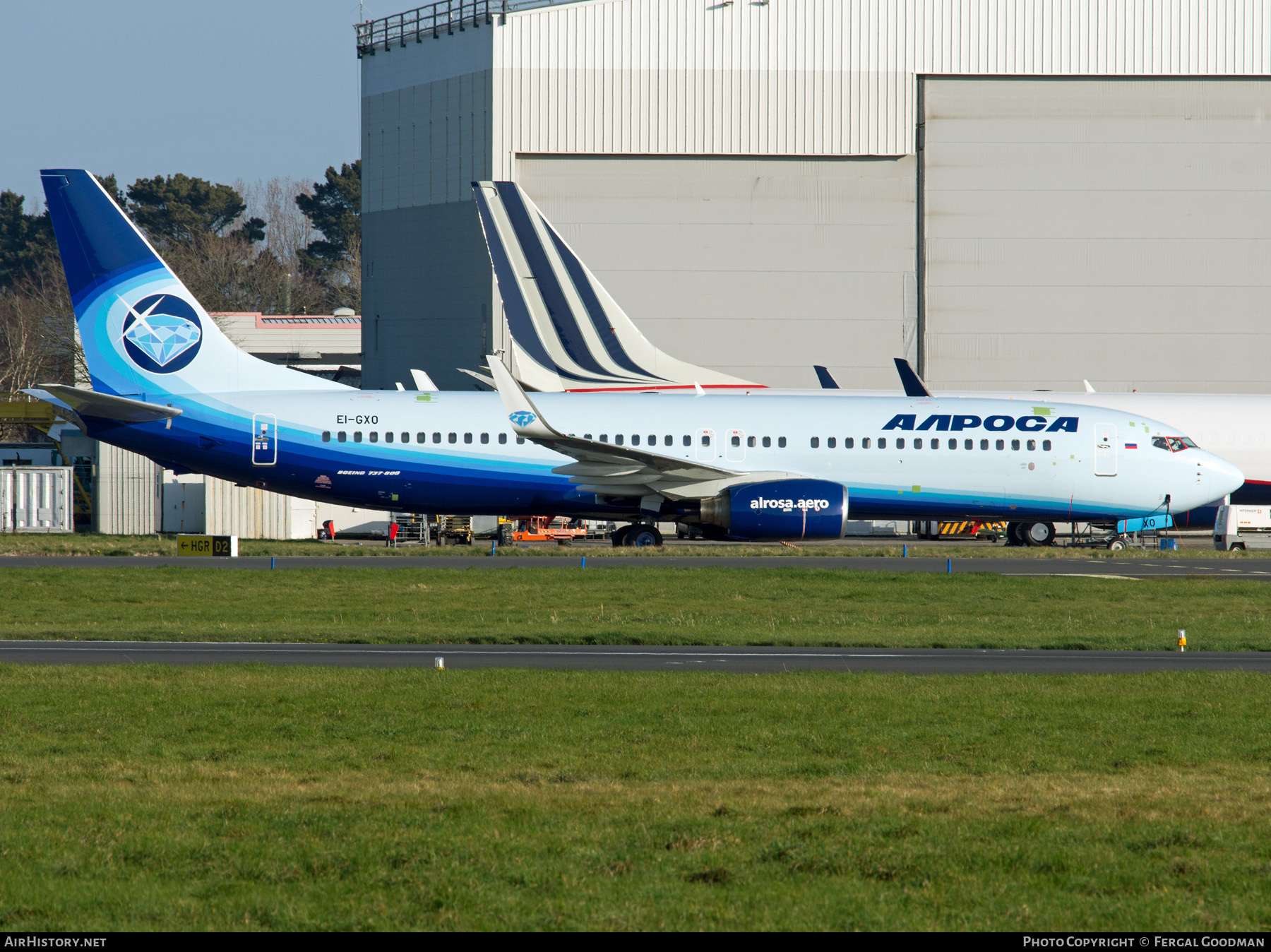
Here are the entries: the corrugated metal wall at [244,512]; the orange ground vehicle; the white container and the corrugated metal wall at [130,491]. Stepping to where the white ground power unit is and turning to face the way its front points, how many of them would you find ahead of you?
4

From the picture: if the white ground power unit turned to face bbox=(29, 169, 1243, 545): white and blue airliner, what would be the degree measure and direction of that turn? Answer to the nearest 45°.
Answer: approximately 45° to its left

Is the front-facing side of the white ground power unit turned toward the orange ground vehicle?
yes

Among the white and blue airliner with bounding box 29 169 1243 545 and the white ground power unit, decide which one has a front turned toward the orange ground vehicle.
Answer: the white ground power unit

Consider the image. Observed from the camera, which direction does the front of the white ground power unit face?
facing to the left of the viewer

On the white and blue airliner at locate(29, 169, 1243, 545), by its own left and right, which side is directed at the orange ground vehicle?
left

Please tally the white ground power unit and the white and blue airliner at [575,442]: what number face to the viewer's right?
1

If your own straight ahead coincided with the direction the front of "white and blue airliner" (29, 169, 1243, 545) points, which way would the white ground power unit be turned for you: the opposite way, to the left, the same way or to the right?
the opposite way

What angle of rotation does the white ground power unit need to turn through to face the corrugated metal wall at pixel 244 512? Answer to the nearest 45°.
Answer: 0° — it already faces it

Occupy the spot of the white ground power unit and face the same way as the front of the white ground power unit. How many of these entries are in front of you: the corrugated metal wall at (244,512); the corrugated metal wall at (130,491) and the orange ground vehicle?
3

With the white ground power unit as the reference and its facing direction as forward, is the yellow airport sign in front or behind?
in front

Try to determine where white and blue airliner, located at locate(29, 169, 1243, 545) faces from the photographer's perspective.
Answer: facing to the right of the viewer
